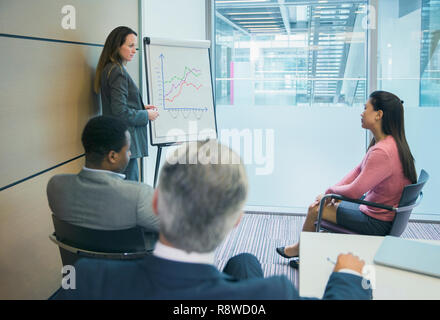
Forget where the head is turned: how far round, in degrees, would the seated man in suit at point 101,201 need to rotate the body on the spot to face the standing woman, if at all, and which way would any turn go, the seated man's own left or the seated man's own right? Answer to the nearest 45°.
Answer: approximately 45° to the seated man's own left

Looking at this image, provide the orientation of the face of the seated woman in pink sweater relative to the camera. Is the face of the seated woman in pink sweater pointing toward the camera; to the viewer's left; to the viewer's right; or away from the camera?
to the viewer's left

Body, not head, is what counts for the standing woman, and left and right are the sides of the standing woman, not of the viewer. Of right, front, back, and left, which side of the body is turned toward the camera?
right

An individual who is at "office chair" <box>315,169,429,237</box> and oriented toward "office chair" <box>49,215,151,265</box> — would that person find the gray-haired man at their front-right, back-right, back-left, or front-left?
front-left

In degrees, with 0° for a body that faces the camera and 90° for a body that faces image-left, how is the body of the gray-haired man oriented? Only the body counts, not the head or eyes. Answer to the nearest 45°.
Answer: approximately 180°

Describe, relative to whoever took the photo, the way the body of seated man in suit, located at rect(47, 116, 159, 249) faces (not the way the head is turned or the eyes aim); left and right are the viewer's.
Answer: facing away from the viewer and to the right of the viewer

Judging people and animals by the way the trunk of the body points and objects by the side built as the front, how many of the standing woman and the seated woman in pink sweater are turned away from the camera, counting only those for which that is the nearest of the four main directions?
0

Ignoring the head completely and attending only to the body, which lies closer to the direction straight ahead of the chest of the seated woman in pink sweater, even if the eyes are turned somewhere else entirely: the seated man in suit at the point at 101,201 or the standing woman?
the standing woman

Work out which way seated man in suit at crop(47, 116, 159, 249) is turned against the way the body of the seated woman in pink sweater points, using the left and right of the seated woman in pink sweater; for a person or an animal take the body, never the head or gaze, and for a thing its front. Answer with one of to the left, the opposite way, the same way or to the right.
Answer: to the right

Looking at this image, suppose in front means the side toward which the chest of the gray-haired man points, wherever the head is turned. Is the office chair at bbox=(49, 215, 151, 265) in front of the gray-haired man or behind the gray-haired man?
in front

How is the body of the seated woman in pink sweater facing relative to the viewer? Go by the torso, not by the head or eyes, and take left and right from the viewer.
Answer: facing to the left of the viewer

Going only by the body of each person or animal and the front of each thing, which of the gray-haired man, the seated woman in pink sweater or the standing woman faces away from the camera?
the gray-haired man

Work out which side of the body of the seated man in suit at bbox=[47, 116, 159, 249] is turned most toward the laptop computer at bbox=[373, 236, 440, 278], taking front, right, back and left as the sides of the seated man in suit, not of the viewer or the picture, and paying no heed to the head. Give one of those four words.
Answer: right

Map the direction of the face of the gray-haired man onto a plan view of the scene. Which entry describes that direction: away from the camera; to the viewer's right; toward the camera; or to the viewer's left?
away from the camera

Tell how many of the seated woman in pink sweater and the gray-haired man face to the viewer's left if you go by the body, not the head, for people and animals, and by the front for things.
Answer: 1

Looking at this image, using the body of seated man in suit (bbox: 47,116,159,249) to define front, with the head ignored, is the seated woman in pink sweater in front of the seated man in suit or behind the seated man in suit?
in front
